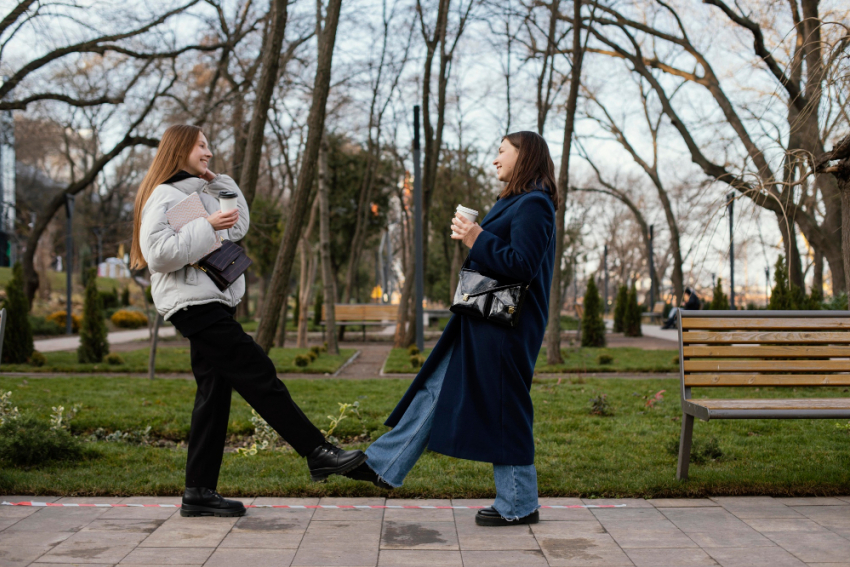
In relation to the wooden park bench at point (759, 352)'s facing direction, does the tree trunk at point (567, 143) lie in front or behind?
behind

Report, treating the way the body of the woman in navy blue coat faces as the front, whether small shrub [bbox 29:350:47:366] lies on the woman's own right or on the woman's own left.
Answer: on the woman's own right

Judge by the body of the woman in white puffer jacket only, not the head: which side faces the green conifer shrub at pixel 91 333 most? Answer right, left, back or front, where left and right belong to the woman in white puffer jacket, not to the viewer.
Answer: left

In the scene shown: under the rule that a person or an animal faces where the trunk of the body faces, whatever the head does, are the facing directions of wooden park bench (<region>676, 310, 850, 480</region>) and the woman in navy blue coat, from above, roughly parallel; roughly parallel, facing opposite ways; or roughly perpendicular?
roughly perpendicular

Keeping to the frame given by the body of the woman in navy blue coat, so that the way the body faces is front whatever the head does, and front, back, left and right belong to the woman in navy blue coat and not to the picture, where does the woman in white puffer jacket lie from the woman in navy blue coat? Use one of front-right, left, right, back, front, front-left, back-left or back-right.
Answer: front

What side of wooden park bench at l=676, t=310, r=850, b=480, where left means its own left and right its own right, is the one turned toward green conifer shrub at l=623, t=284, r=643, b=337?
back

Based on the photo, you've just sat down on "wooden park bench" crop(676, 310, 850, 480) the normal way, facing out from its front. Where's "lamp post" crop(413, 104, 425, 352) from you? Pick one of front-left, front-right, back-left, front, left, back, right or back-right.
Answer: back-right

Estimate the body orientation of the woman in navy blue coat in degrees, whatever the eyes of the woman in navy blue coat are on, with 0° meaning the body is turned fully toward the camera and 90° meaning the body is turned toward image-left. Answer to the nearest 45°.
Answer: approximately 90°

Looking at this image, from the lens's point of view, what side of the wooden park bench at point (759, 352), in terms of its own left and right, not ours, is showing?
front

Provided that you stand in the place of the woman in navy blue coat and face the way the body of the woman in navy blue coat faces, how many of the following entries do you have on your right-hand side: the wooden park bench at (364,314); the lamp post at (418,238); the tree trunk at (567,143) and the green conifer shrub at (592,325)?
4

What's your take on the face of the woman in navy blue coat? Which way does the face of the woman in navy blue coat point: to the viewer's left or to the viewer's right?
to the viewer's left

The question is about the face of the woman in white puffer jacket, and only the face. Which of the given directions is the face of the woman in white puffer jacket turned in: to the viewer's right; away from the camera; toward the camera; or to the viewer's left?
to the viewer's right

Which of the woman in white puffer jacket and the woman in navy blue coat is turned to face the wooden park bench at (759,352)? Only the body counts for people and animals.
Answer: the woman in white puffer jacket

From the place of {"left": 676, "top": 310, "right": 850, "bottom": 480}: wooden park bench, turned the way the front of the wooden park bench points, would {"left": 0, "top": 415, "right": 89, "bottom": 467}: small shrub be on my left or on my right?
on my right

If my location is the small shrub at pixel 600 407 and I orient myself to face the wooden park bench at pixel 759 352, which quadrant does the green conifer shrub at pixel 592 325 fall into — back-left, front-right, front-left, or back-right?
back-left

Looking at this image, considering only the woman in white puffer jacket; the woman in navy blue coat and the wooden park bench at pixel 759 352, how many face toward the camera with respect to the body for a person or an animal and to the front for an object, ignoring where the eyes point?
1

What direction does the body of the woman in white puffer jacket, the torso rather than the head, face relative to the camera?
to the viewer's right

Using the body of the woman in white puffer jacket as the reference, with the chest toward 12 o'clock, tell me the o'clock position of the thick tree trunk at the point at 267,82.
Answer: The thick tree trunk is roughly at 9 o'clock from the woman in white puffer jacket.

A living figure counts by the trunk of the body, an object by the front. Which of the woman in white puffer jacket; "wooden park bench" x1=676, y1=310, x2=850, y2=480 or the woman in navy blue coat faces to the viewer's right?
the woman in white puffer jacket
